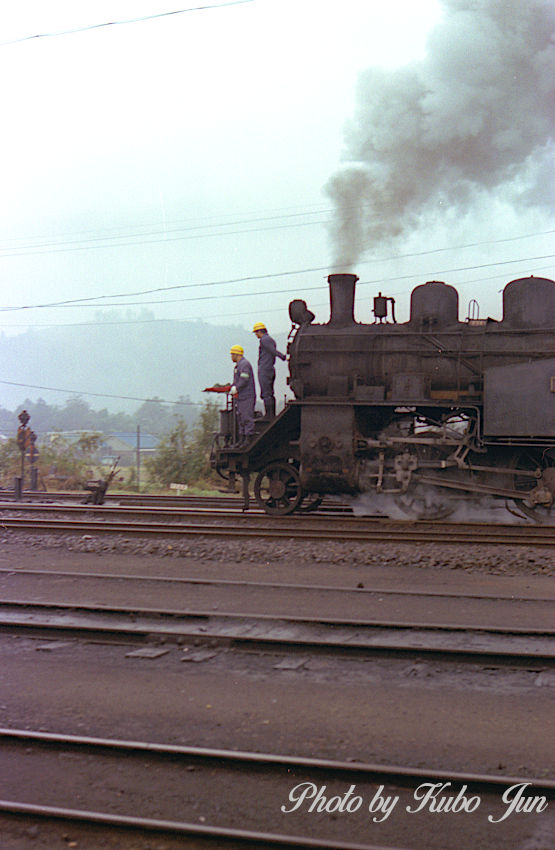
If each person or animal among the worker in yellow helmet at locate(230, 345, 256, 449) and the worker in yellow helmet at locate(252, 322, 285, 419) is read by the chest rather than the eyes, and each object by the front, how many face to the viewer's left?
2

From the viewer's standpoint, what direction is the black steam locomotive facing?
to the viewer's left

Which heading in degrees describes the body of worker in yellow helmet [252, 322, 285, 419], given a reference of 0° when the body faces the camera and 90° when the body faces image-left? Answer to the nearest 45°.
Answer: approximately 90°

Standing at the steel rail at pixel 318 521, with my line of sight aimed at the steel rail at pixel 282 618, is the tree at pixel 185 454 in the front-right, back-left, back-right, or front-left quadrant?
back-right

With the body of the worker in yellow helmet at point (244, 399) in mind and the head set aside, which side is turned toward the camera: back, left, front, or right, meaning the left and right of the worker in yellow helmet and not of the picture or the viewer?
left

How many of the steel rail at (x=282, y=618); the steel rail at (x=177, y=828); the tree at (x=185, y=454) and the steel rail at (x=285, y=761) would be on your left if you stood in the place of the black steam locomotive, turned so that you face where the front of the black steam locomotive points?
3

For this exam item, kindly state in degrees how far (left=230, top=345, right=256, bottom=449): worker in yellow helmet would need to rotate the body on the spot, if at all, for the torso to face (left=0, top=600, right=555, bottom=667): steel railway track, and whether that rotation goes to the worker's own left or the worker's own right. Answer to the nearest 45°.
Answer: approximately 90° to the worker's own left

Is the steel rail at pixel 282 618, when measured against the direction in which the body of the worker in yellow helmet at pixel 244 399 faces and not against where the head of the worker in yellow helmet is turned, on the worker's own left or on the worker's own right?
on the worker's own left
